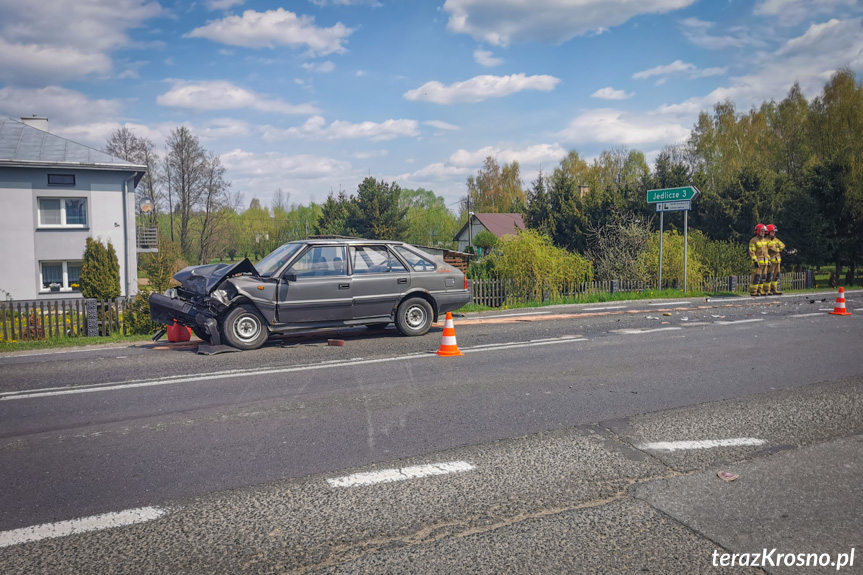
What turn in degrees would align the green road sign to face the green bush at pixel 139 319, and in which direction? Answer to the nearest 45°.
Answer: approximately 45° to its right

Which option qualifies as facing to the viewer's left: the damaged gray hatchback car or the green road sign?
the damaged gray hatchback car

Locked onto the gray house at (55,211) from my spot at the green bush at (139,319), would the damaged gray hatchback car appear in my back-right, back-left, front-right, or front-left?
back-right

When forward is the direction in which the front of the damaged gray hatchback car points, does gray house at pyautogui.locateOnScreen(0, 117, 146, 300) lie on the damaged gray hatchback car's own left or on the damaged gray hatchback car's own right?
on the damaged gray hatchback car's own right

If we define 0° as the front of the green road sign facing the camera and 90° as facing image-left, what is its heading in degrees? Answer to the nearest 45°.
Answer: approximately 0°

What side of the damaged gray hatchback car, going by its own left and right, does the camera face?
left

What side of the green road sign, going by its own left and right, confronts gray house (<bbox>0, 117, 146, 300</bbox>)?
right

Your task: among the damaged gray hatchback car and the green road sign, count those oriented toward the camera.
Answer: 1

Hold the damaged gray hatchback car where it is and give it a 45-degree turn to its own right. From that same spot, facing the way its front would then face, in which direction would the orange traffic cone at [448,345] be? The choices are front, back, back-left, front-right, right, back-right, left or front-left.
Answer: back
